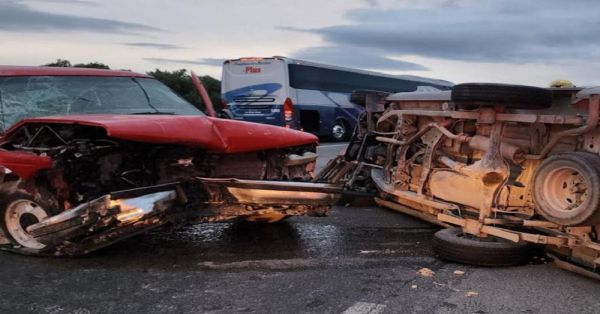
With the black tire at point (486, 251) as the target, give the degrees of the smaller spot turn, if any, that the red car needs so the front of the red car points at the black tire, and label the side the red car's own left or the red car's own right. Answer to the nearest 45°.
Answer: approximately 45° to the red car's own left

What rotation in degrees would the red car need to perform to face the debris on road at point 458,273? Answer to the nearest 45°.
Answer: approximately 45° to its left

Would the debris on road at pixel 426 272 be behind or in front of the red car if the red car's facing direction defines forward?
in front

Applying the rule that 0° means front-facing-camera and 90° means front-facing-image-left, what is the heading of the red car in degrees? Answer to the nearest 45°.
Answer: approximately 315°
